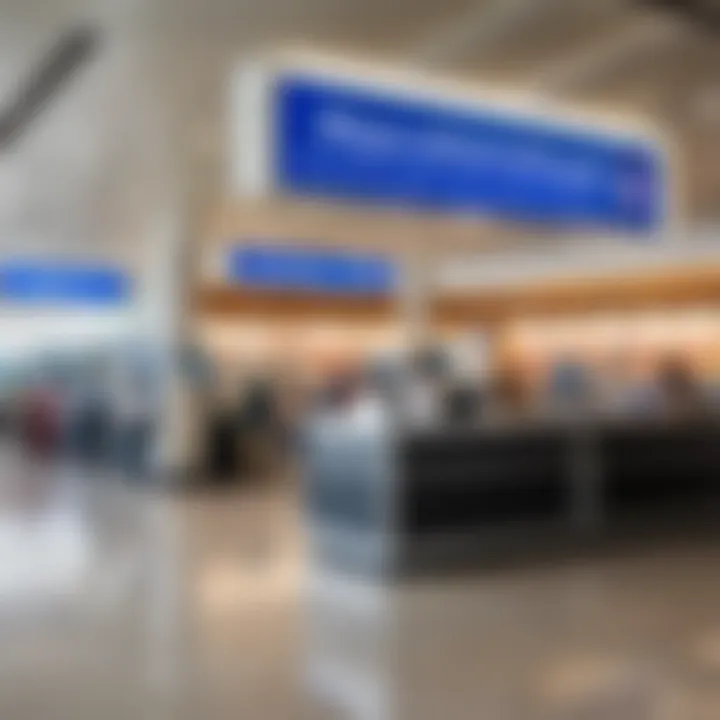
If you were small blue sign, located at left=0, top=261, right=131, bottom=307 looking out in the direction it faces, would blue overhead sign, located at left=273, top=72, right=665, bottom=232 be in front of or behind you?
in front

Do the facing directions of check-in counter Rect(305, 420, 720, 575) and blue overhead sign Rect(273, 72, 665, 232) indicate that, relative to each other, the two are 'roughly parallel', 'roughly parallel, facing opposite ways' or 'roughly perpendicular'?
roughly parallel

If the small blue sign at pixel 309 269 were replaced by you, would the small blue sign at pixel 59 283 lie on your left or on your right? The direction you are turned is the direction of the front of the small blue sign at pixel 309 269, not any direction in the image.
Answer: on your right

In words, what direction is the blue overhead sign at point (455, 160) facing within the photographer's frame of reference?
facing the viewer and to the right of the viewer

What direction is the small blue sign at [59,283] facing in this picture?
toward the camera

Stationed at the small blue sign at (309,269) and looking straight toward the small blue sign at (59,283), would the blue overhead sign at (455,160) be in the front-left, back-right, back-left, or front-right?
back-left

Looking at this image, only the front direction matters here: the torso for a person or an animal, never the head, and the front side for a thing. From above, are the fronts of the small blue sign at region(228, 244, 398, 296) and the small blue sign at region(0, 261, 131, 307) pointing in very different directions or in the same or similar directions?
same or similar directions

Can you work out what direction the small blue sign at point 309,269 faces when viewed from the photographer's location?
facing the viewer

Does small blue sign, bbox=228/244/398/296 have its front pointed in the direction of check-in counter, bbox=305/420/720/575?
yes

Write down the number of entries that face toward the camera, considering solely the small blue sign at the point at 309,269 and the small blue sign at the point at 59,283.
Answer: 2

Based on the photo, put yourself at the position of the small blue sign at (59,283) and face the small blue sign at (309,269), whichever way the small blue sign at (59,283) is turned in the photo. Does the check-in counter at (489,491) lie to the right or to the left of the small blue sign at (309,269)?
right

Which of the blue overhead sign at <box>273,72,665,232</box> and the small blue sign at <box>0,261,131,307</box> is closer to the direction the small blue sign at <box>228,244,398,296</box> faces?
the blue overhead sign

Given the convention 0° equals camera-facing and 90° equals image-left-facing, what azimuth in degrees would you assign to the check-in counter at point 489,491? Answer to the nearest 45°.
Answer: approximately 315°
